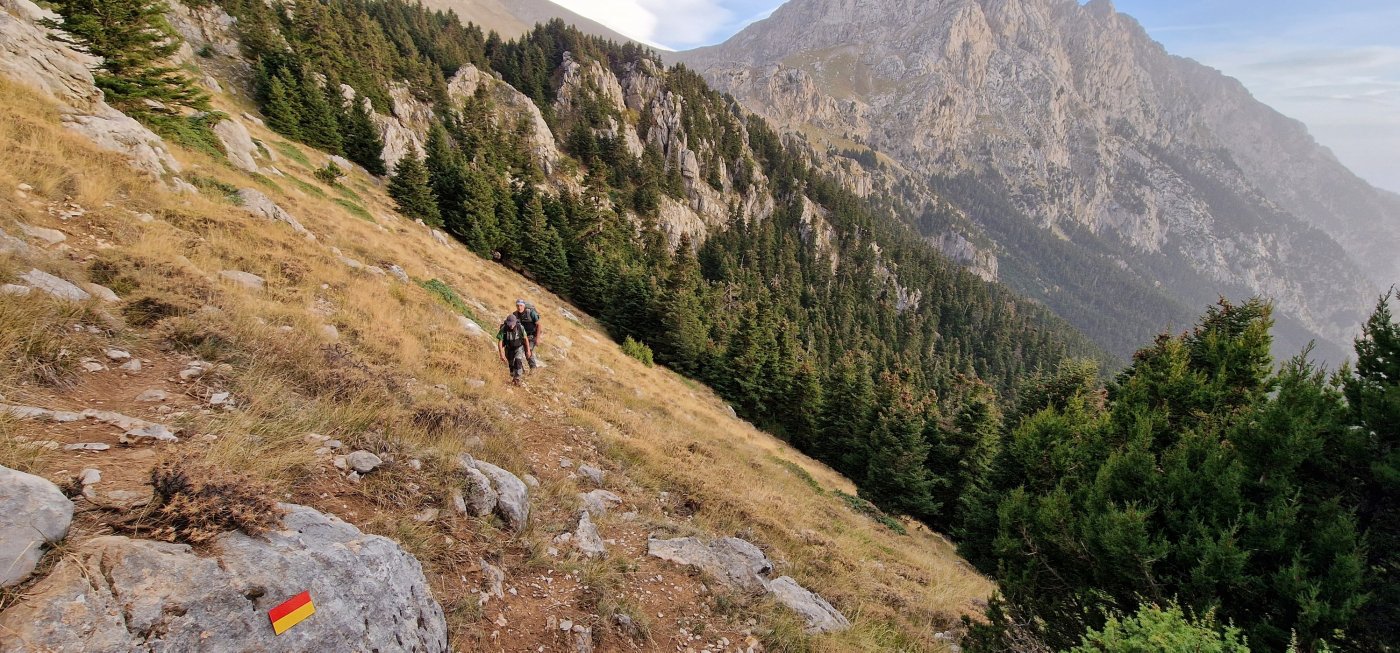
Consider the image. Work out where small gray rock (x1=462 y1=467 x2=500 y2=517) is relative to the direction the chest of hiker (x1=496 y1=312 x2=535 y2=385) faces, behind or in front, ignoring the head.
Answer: in front

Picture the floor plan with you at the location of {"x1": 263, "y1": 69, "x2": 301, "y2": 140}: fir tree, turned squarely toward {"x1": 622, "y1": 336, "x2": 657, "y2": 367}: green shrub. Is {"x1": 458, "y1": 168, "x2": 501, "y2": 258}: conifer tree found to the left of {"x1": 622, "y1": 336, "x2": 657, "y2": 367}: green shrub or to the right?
left

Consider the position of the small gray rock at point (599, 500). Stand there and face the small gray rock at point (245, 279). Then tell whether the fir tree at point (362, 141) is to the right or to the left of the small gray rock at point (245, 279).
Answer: right

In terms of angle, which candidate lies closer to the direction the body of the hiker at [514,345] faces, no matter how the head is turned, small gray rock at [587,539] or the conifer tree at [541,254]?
the small gray rock

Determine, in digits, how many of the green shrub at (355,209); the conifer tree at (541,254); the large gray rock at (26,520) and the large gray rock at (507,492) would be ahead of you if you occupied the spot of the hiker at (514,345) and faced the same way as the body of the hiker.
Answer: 2

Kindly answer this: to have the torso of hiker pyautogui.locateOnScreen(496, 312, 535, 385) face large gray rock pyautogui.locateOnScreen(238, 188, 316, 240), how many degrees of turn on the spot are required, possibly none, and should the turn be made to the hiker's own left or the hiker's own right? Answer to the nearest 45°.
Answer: approximately 135° to the hiker's own right

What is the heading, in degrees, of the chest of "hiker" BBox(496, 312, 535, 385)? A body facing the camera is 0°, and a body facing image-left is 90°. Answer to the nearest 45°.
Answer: approximately 0°

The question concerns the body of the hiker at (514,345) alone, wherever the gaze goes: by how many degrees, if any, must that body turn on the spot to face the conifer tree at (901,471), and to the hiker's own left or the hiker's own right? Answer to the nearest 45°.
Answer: approximately 135° to the hiker's own left

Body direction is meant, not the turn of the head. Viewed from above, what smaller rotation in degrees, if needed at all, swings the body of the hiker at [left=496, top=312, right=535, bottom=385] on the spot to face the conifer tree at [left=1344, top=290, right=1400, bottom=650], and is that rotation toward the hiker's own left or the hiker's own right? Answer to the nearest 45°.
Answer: approximately 45° to the hiker's own left

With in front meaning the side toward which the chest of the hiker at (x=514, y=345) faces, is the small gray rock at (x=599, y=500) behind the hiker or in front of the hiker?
in front

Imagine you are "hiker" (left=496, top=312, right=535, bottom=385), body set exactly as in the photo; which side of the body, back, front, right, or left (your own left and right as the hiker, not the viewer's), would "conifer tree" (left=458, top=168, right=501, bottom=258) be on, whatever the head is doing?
back

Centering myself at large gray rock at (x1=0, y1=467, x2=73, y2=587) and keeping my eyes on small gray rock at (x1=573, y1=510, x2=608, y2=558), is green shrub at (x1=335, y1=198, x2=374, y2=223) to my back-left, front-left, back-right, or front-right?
front-left

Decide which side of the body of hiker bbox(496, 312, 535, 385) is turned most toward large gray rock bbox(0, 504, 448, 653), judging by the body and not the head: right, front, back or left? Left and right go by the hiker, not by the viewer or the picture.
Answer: front
